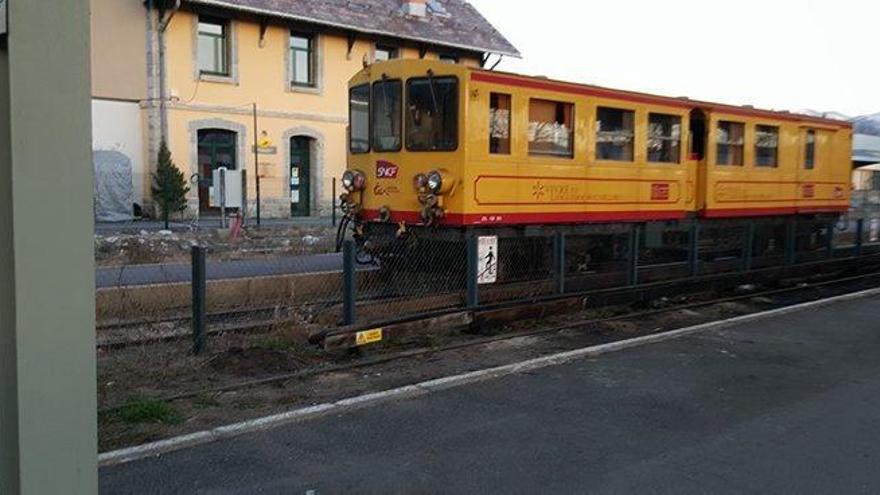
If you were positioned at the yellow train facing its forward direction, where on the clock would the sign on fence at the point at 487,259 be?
The sign on fence is roughly at 11 o'clock from the yellow train.

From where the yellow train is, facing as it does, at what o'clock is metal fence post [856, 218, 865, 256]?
The metal fence post is roughly at 6 o'clock from the yellow train.

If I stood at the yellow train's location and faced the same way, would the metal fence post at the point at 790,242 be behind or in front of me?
behind

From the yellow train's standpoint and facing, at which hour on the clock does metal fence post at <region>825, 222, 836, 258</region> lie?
The metal fence post is roughly at 6 o'clock from the yellow train.

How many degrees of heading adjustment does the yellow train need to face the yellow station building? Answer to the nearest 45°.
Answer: approximately 90° to its right

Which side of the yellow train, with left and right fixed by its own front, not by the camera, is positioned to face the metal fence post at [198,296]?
front

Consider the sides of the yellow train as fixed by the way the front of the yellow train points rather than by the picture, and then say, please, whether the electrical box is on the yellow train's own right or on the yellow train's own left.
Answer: on the yellow train's own right

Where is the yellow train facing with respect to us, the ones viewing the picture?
facing the viewer and to the left of the viewer

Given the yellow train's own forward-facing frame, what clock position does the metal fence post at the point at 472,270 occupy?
The metal fence post is roughly at 11 o'clock from the yellow train.

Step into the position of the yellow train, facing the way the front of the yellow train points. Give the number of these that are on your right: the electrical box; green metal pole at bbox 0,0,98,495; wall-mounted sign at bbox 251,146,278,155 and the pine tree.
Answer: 3

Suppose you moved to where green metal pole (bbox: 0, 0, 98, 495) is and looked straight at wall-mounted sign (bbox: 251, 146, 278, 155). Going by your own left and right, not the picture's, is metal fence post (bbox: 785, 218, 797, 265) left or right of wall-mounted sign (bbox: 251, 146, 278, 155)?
right
